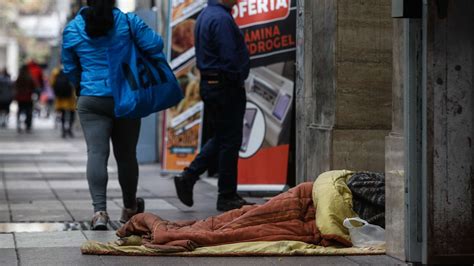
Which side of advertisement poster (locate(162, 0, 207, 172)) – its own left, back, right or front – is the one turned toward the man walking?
front

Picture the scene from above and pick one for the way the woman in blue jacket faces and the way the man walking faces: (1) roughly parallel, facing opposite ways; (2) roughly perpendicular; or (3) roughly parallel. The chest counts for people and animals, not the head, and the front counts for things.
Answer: roughly perpendicular

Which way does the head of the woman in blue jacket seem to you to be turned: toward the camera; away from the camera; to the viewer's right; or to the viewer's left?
away from the camera

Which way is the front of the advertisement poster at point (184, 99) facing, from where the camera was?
facing the viewer

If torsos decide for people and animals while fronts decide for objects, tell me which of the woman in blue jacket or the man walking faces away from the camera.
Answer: the woman in blue jacket

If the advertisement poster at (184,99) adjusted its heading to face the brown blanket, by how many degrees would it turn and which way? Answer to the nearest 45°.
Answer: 0° — it already faces it

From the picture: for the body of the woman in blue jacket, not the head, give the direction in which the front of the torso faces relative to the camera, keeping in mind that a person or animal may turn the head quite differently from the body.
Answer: away from the camera

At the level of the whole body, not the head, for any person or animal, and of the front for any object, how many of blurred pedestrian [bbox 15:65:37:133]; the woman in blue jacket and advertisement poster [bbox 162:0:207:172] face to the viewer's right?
0

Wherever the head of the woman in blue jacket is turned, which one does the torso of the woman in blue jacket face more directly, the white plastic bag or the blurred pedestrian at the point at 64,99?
the blurred pedestrian
